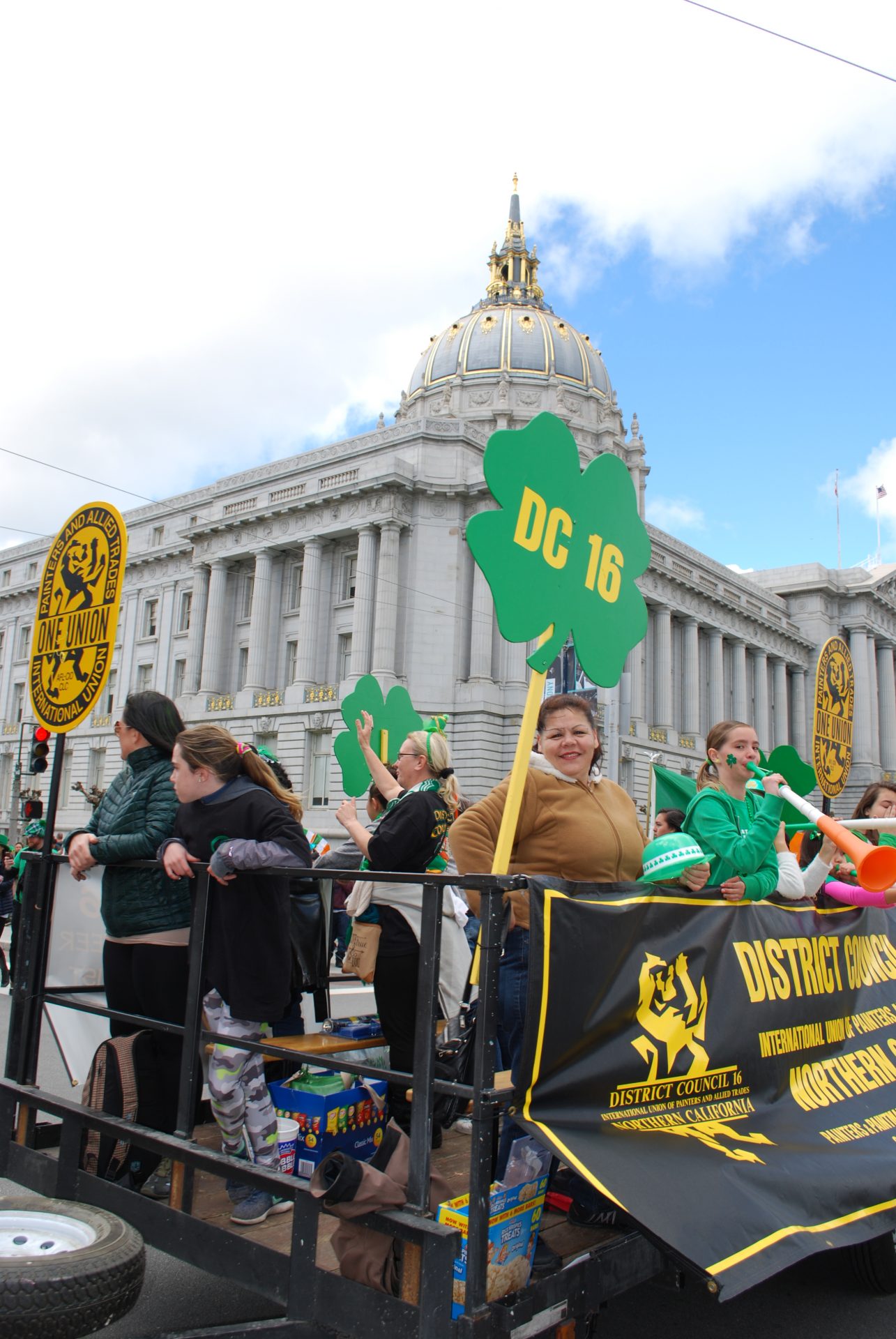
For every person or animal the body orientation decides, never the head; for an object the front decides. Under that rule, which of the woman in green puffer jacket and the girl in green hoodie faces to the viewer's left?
the woman in green puffer jacket

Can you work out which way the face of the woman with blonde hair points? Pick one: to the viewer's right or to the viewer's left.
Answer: to the viewer's left

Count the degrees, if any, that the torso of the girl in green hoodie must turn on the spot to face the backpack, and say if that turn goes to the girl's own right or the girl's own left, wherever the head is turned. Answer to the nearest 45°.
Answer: approximately 135° to the girl's own right

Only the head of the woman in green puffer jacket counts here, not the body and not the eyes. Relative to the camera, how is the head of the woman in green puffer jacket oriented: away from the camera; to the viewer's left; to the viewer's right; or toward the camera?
to the viewer's left

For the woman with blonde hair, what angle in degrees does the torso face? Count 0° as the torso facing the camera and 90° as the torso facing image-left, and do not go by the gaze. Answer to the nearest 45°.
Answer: approximately 90°
